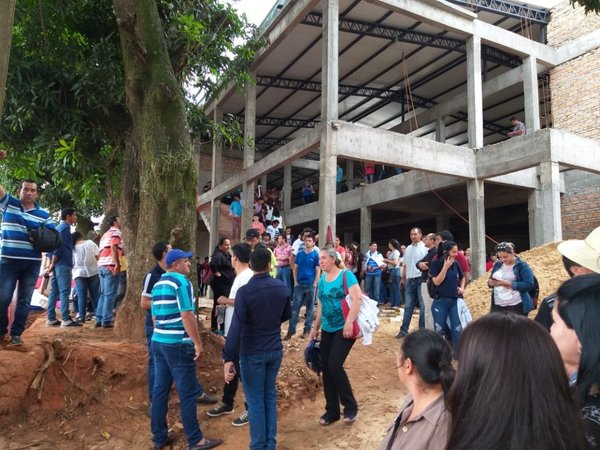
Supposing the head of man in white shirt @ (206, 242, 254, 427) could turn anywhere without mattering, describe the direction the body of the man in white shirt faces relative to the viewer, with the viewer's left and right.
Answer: facing to the left of the viewer

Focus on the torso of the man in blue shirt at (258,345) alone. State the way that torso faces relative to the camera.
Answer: away from the camera

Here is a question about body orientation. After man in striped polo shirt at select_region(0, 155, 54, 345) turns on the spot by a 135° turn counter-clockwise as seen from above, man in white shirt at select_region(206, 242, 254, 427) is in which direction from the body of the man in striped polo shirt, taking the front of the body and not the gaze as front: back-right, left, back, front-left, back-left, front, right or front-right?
right

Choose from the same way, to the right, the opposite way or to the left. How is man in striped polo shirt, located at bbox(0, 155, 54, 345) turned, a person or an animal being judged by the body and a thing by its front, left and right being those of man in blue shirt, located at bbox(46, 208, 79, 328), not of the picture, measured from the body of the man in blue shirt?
to the right

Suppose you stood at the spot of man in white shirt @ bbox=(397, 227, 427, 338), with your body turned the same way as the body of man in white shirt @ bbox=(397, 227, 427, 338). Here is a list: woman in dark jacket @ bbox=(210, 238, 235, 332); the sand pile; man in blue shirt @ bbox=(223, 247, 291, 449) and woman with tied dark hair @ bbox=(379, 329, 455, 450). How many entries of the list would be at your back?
1

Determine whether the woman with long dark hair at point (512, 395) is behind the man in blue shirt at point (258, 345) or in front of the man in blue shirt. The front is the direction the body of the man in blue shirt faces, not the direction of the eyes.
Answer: behind

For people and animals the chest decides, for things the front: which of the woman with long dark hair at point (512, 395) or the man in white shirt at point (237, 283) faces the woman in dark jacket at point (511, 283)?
the woman with long dark hair

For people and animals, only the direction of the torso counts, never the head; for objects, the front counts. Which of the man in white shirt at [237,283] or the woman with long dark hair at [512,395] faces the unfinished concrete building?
the woman with long dark hair

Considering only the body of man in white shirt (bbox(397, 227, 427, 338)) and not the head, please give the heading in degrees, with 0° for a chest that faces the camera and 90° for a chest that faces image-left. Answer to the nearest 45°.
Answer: approximately 45°

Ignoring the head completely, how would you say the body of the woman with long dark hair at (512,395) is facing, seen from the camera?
away from the camera

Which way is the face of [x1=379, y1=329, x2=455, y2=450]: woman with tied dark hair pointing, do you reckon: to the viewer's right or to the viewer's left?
to the viewer's left

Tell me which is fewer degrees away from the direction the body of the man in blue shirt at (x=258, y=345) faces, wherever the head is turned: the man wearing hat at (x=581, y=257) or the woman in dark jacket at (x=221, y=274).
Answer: the woman in dark jacket

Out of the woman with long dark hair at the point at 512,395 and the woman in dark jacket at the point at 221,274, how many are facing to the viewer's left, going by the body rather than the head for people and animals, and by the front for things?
0

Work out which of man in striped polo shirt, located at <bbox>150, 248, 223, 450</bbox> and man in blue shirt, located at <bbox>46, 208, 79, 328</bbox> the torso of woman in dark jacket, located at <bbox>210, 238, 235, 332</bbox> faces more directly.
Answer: the man in striped polo shirt
